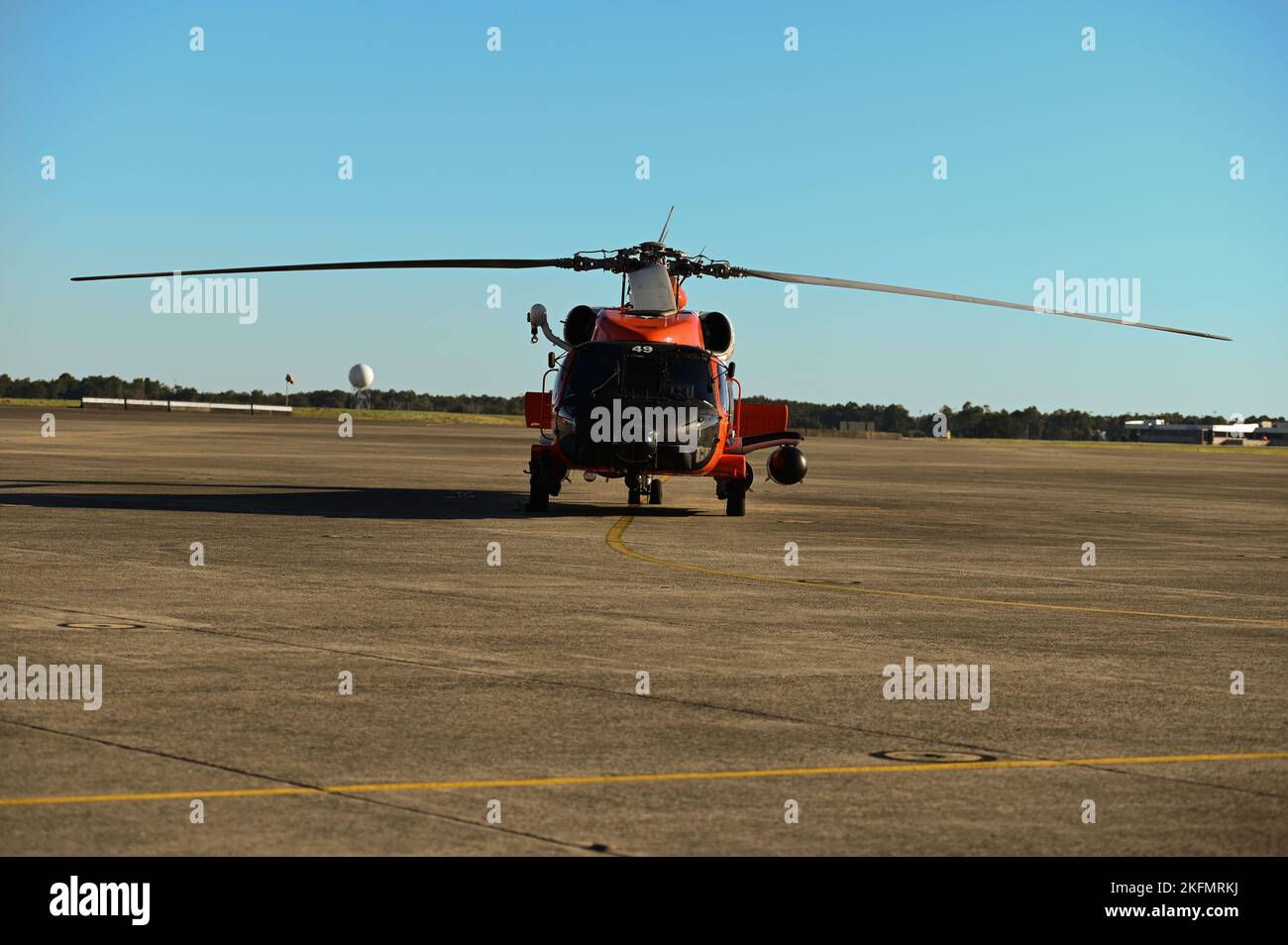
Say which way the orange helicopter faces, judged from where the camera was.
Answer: facing the viewer
